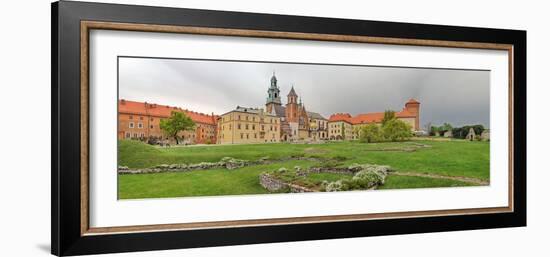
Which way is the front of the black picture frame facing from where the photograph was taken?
facing the viewer and to the right of the viewer
